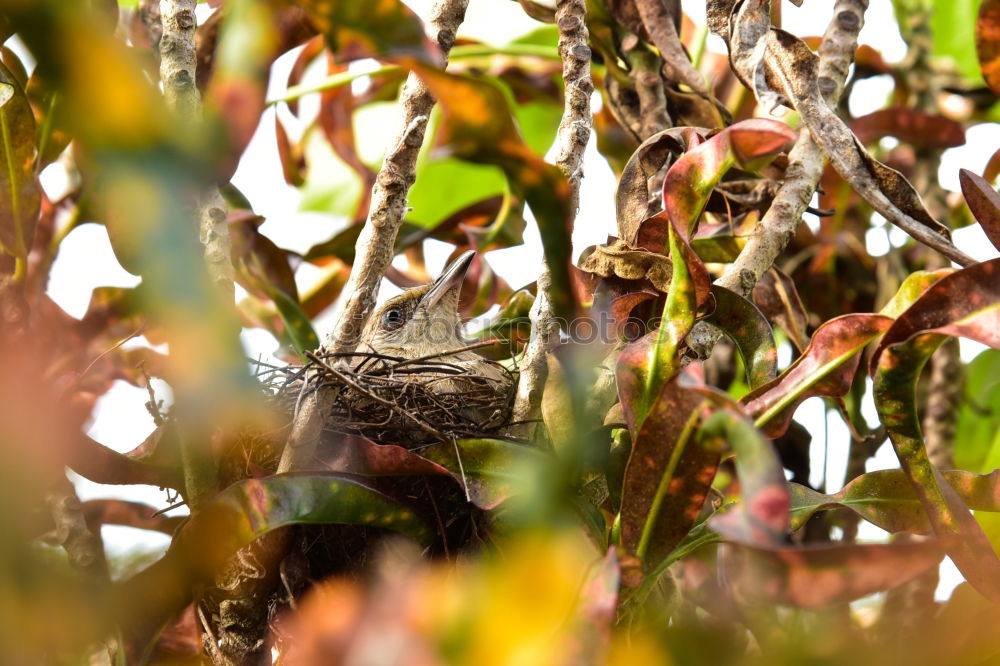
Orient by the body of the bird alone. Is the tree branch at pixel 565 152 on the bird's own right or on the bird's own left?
on the bird's own left

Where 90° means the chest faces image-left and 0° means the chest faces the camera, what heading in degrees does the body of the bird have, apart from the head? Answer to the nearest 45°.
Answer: approximately 270°
